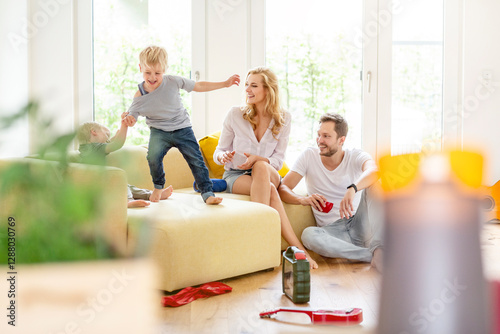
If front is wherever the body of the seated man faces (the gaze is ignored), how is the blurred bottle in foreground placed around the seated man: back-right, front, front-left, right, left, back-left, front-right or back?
front

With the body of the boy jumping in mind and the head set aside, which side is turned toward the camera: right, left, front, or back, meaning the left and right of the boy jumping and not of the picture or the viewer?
front

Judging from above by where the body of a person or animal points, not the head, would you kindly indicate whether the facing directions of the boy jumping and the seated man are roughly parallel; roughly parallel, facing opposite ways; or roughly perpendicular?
roughly parallel

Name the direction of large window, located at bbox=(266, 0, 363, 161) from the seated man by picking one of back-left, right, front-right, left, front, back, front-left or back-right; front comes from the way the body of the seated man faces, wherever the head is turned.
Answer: back

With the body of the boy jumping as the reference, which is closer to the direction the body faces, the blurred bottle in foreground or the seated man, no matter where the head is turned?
the blurred bottle in foreground

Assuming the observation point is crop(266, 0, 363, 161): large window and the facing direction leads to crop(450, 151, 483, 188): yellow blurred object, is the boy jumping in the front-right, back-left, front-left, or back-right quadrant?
front-right

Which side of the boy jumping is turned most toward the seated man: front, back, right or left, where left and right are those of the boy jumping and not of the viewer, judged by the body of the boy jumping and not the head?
left

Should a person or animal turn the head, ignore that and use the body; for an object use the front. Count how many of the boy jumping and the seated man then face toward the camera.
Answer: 2

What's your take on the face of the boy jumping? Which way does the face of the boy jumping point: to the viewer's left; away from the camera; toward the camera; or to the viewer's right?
toward the camera

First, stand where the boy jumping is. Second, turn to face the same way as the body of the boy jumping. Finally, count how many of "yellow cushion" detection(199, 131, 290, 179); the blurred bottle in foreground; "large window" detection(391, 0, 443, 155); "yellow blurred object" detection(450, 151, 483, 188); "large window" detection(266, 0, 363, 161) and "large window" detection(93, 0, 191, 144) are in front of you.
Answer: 2

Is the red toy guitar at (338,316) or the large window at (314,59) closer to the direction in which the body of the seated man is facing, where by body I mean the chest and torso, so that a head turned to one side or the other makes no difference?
the red toy guitar

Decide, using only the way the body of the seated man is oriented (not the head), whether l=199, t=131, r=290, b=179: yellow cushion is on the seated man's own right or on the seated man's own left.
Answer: on the seated man's own right

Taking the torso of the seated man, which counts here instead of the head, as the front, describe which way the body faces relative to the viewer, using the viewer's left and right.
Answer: facing the viewer

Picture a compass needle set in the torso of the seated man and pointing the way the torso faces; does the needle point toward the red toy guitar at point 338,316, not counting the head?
yes

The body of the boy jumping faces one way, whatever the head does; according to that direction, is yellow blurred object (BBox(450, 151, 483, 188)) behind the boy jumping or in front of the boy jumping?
in front

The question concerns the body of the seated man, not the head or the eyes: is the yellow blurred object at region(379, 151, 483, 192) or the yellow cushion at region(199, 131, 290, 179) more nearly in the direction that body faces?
the yellow blurred object
